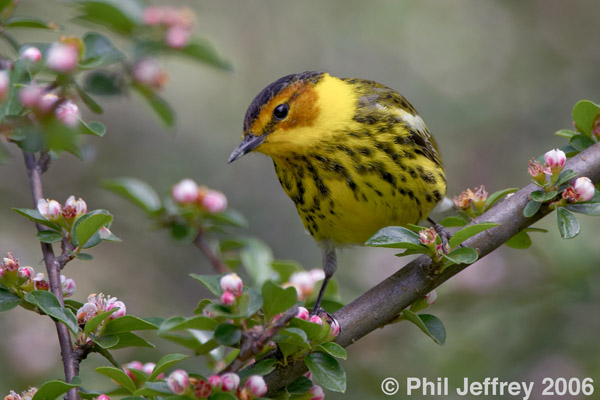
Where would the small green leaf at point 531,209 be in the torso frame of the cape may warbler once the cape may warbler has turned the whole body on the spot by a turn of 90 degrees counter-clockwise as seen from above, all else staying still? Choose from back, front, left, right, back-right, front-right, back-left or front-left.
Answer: front

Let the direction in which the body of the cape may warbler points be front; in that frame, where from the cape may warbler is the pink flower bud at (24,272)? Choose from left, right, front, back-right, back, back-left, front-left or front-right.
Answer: front

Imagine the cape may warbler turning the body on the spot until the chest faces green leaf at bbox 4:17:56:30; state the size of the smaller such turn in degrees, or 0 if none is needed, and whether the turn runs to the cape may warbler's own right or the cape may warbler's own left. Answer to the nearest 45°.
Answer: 0° — it already faces it

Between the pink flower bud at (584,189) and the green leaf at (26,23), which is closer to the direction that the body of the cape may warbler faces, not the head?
the green leaf

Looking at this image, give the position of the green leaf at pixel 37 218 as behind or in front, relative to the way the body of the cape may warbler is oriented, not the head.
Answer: in front

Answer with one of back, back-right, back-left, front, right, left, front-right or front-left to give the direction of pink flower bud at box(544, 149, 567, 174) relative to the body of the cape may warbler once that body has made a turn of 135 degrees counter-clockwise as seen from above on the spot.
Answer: front-right

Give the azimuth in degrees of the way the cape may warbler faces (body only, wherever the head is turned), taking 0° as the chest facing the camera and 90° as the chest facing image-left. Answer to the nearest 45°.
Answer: approximately 45°

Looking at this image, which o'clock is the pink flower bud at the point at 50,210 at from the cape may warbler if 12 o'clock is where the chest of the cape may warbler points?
The pink flower bud is roughly at 2 o'clock from the cape may warbler.

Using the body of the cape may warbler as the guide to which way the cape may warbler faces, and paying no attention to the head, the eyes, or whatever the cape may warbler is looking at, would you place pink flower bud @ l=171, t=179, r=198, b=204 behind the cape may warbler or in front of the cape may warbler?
in front
